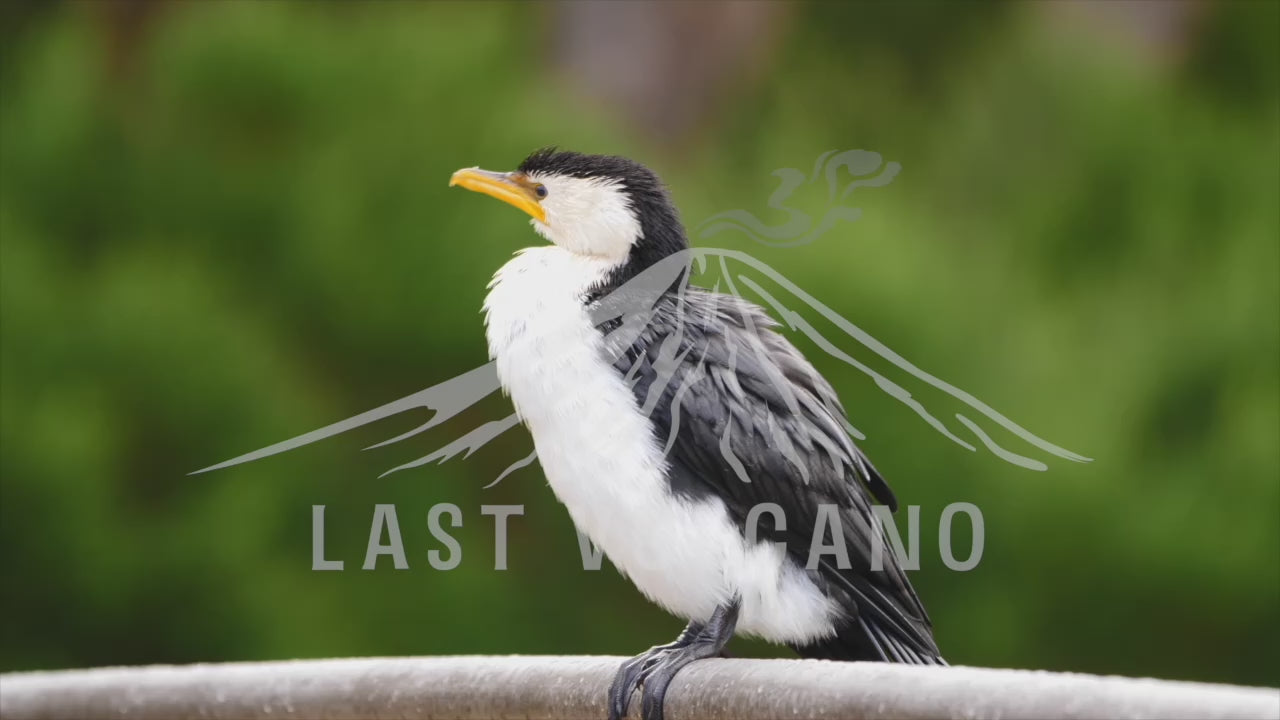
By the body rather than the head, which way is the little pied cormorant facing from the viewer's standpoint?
to the viewer's left
